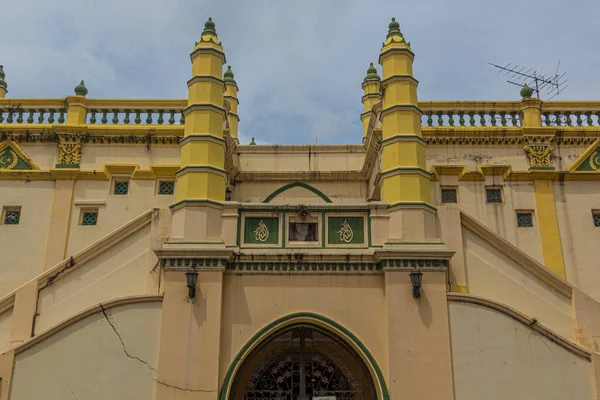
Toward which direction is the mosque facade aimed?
toward the camera

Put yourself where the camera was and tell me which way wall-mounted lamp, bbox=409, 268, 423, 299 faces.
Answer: facing the viewer
